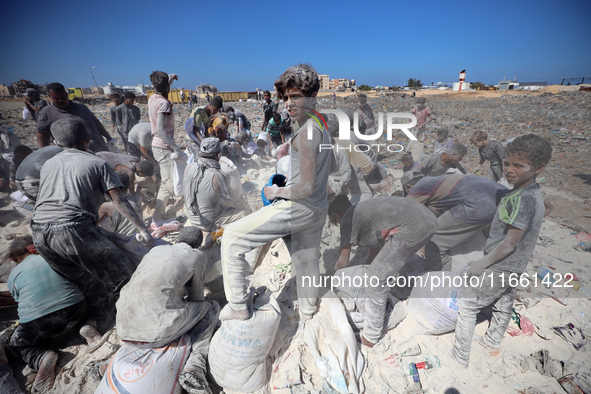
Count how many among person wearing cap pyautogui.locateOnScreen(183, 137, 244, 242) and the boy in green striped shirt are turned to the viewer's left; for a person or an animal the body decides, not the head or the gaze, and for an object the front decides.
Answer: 1

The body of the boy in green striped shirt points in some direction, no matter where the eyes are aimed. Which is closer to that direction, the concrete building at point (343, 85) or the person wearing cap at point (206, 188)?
the person wearing cap

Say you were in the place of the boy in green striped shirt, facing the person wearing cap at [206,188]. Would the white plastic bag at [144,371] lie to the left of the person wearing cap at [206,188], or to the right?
left
